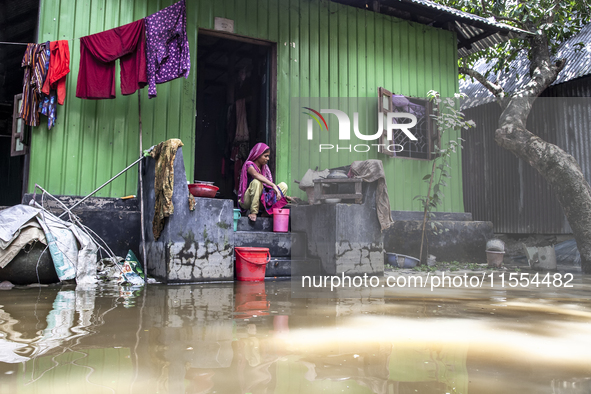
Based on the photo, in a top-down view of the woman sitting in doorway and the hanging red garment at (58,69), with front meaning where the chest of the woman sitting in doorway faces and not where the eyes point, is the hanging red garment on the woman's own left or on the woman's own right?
on the woman's own right

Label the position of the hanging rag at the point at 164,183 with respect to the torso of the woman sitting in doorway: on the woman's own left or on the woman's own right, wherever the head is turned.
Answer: on the woman's own right

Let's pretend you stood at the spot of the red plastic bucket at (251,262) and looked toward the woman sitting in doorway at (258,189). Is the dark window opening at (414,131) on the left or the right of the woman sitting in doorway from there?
right

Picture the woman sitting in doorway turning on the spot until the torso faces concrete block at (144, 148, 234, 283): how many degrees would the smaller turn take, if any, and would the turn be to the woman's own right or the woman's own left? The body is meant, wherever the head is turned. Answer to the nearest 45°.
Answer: approximately 90° to the woman's own right

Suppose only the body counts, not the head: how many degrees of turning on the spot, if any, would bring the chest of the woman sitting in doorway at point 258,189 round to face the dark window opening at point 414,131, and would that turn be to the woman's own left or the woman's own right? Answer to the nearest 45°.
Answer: approximately 90° to the woman's own left

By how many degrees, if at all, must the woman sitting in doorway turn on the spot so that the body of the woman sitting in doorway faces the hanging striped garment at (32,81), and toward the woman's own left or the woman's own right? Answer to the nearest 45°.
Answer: approximately 135° to the woman's own right

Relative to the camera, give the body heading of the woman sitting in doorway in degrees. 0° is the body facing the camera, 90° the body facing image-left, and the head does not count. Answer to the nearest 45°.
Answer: approximately 315°

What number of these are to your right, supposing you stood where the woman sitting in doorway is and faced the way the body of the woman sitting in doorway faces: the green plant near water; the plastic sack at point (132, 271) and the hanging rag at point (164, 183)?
2
